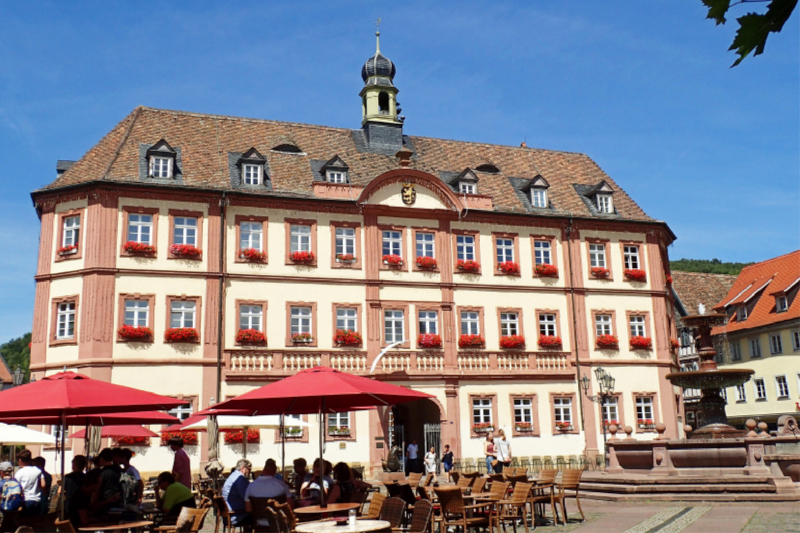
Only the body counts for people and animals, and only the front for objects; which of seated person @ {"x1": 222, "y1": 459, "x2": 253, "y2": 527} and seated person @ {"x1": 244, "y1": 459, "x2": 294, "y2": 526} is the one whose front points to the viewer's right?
seated person @ {"x1": 222, "y1": 459, "x2": 253, "y2": 527}

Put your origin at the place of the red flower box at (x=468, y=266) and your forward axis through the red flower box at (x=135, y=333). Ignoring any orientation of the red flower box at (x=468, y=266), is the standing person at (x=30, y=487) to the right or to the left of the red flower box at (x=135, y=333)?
left

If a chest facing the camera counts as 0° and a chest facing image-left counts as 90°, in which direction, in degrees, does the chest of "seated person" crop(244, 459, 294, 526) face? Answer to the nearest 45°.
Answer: approximately 180°

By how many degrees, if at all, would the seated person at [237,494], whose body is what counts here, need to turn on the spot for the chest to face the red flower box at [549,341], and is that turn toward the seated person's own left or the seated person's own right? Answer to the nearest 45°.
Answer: approximately 45° to the seated person's own left

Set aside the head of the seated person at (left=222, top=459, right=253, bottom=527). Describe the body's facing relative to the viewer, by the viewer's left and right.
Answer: facing to the right of the viewer

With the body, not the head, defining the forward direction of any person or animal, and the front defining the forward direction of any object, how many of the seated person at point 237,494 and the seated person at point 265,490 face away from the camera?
1

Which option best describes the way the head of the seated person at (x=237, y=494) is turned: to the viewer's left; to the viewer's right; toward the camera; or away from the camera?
to the viewer's right

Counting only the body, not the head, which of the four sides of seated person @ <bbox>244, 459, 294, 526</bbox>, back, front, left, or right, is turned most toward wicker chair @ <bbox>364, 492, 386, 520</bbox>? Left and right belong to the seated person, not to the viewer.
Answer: right
